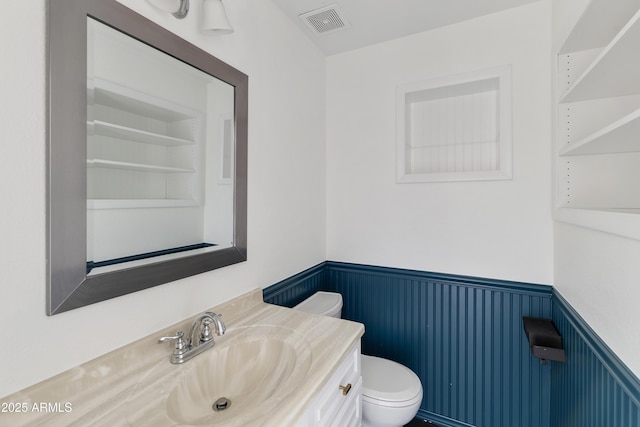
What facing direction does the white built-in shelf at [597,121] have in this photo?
to the viewer's left

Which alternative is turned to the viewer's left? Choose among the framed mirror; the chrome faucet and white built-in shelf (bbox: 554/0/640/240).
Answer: the white built-in shelf

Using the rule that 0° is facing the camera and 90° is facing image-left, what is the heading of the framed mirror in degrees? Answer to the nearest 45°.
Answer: approximately 315°

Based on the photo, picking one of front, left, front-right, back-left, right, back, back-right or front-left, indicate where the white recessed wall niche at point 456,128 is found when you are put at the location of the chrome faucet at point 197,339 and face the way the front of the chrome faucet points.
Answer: front-left

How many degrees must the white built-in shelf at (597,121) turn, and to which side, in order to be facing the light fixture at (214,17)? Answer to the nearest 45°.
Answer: approximately 45° to its left

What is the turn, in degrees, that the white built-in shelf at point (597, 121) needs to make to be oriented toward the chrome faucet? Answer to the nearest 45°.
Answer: approximately 45° to its left

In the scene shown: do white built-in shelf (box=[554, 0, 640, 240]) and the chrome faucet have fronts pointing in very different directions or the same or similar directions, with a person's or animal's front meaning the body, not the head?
very different directions

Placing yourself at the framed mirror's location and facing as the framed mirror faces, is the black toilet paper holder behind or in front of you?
in front
